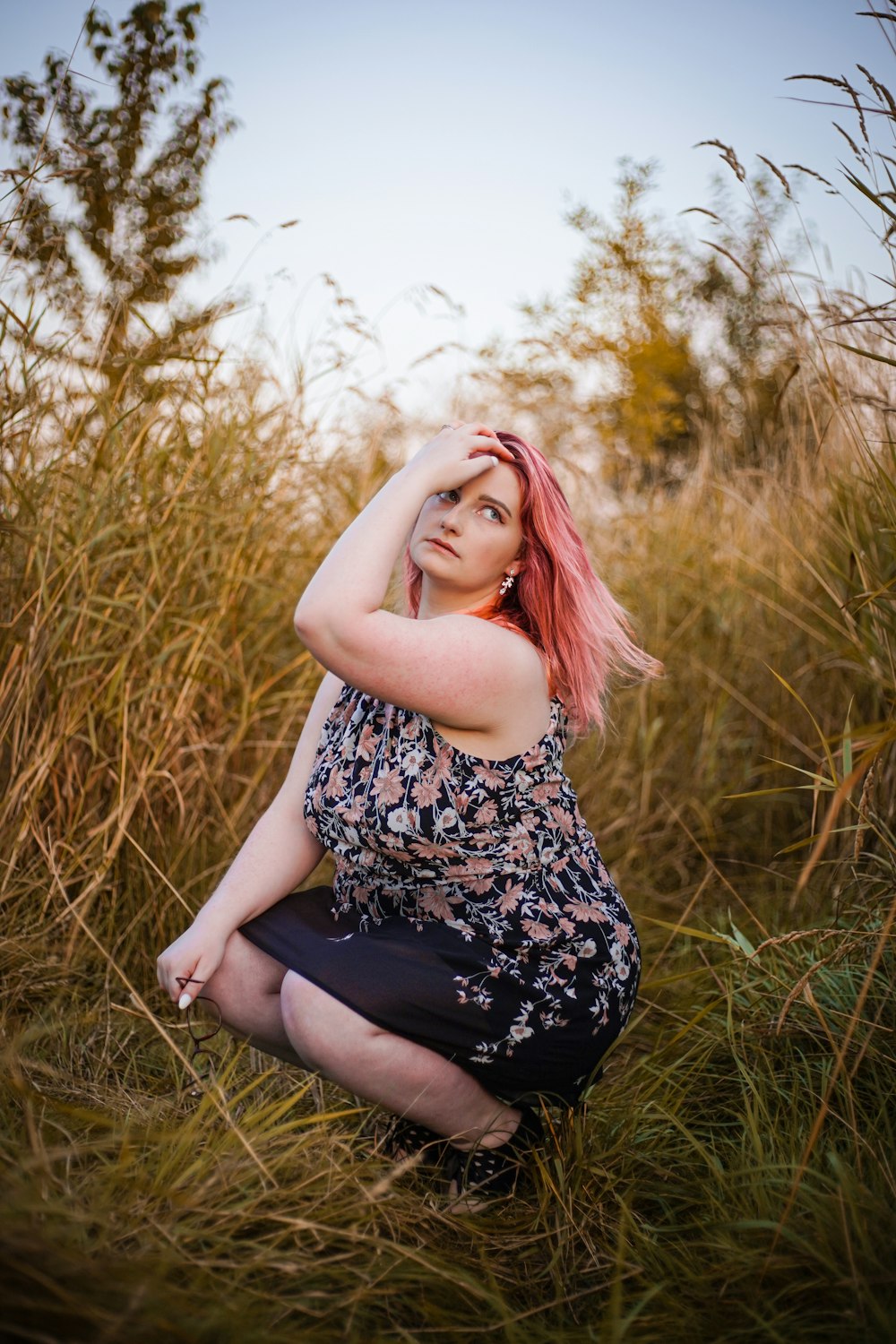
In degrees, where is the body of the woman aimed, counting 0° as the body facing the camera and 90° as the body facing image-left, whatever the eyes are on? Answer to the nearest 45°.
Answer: approximately 45°

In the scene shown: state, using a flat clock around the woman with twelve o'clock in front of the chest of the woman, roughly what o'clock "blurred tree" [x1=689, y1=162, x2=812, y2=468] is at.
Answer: The blurred tree is roughly at 5 o'clock from the woman.
